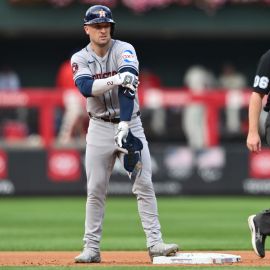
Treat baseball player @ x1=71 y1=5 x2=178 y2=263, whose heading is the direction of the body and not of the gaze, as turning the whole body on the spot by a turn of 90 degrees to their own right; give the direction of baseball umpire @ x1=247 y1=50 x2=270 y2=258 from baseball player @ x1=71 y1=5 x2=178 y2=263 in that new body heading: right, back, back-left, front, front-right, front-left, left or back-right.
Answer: back

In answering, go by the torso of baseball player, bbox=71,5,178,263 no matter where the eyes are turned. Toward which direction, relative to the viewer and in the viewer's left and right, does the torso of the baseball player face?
facing the viewer
